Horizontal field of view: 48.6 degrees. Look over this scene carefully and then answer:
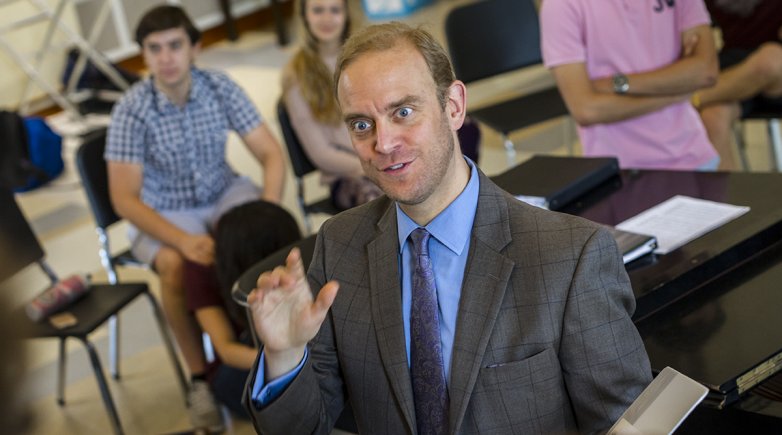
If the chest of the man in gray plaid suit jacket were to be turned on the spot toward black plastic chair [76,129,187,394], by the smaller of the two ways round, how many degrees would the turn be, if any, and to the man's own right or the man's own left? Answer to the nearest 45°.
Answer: approximately 90° to the man's own right

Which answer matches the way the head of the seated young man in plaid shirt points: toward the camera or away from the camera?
toward the camera

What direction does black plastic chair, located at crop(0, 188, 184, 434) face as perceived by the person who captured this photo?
facing the viewer and to the right of the viewer

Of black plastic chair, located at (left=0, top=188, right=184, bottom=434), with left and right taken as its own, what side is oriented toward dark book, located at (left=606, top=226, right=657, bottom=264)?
front

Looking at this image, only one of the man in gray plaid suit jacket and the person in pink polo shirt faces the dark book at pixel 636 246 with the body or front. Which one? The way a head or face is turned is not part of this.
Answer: the person in pink polo shirt

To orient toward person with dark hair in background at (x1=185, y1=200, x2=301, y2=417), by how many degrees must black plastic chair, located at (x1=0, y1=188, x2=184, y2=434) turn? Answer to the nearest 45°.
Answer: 0° — it already faces them

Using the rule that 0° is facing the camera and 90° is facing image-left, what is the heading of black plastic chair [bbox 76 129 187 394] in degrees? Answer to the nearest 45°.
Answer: approximately 315°

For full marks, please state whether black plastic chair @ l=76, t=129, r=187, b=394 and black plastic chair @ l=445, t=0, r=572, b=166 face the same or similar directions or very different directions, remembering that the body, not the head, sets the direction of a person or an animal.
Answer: same or similar directions

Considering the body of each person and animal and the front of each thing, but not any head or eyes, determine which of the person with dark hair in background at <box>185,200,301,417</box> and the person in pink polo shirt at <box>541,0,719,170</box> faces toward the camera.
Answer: the person in pink polo shirt

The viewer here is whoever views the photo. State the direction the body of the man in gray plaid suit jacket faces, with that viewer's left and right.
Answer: facing the viewer and to the left of the viewer

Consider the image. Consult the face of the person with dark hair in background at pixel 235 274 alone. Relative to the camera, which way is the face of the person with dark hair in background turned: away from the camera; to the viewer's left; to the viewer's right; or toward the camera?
away from the camera
